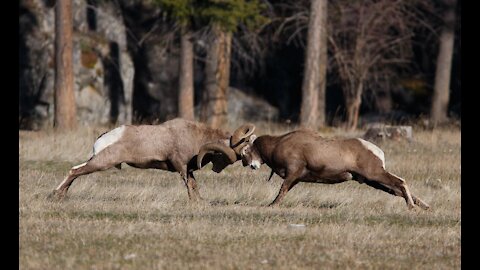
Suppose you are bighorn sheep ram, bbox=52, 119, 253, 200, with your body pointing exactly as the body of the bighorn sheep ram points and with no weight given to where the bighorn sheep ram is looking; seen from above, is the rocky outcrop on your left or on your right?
on your left

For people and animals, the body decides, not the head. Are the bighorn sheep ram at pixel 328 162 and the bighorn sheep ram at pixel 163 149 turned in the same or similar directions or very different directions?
very different directions

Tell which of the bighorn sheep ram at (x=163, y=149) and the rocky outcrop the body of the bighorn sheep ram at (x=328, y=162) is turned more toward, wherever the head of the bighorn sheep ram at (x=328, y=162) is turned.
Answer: the bighorn sheep ram

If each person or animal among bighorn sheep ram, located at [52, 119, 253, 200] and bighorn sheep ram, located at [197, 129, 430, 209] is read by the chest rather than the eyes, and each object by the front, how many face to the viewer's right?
1

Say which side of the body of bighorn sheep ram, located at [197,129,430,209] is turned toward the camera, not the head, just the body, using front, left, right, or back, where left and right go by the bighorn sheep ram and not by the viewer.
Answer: left

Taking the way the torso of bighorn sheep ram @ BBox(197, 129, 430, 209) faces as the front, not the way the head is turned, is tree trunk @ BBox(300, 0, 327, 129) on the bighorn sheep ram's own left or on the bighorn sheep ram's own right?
on the bighorn sheep ram's own right

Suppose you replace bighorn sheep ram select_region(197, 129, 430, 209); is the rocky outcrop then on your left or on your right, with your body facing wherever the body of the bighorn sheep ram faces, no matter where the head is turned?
on your right

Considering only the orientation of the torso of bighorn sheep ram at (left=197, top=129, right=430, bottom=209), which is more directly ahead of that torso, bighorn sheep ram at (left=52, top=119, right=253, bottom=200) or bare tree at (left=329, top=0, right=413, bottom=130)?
the bighorn sheep ram

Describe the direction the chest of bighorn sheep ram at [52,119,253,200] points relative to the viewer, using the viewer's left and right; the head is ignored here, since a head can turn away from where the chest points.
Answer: facing to the right of the viewer

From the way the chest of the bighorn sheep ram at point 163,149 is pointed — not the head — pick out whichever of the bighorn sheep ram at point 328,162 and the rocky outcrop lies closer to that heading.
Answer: the bighorn sheep ram

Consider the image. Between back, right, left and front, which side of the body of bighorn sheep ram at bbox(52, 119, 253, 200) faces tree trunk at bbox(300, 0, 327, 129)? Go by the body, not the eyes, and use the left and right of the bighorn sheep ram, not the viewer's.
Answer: left

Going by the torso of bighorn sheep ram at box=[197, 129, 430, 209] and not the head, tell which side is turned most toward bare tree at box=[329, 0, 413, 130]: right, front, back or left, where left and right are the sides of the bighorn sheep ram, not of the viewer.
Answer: right

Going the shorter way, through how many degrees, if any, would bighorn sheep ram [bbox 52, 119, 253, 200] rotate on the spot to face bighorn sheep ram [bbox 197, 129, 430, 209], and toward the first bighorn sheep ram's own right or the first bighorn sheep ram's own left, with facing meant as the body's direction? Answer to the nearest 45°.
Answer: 0° — it already faces it
